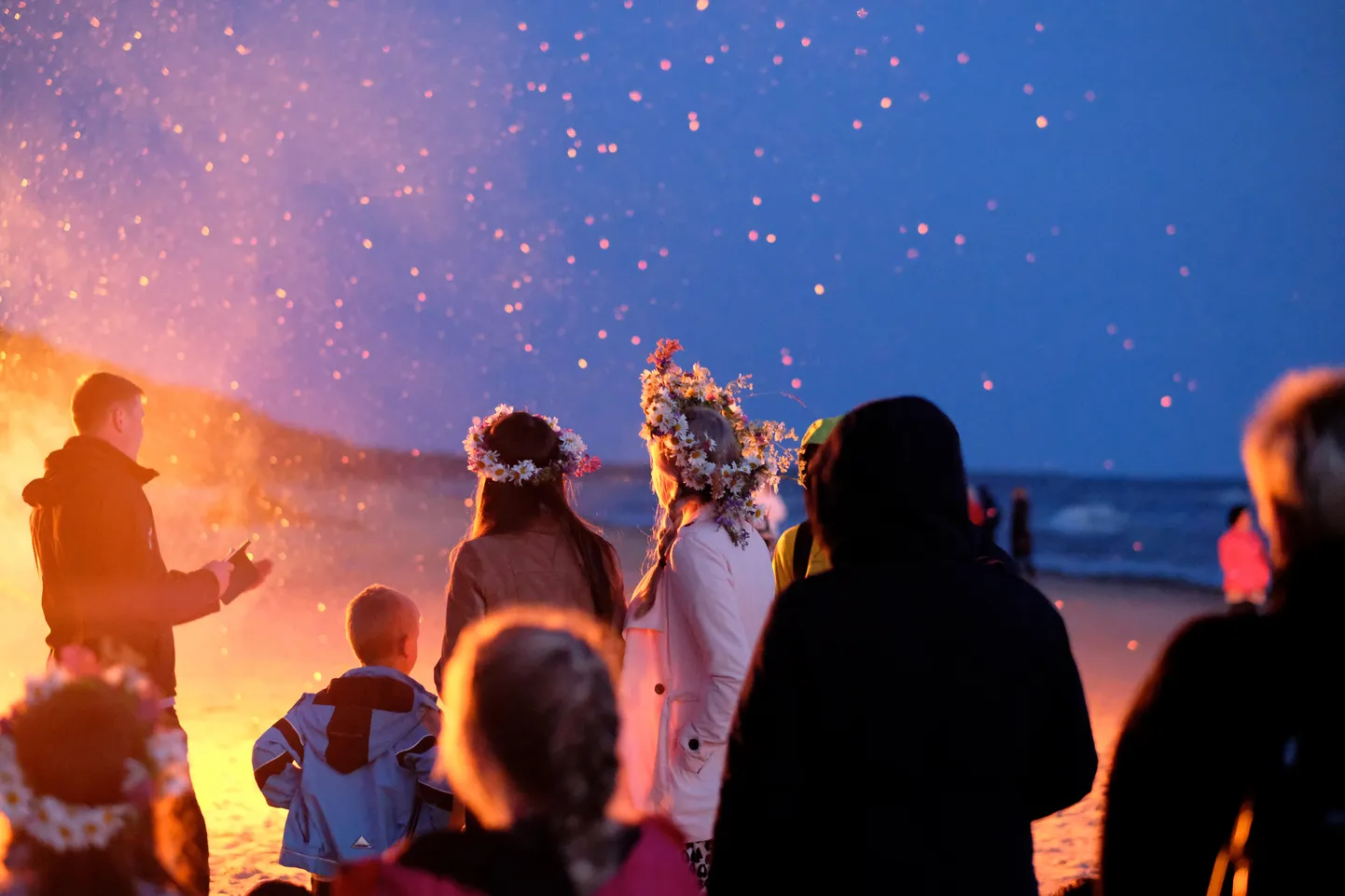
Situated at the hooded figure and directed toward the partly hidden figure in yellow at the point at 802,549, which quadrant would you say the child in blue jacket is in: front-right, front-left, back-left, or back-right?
front-left

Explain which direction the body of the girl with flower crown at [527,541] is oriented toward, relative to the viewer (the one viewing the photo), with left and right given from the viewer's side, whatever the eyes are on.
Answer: facing away from the viewer

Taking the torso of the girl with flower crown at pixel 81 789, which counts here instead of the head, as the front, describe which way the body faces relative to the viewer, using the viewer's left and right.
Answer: facing away from the viewer

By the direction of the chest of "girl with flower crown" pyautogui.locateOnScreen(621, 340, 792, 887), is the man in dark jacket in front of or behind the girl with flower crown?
in front

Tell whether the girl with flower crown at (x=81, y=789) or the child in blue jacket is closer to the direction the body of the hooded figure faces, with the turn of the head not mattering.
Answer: the child in blue jacket

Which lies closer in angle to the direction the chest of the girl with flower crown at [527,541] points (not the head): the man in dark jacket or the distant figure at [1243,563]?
the distant figure

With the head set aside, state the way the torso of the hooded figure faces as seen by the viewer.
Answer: away from the camera

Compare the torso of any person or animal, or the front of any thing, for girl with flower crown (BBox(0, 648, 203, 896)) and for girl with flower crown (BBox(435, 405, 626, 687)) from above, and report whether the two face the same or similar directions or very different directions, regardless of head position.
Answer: same or similar directions

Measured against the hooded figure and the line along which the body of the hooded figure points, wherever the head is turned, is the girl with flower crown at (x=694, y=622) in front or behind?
in front

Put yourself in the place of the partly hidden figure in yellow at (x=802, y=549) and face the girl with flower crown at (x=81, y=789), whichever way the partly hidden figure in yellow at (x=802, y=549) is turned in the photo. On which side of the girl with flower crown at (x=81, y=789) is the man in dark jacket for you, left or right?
right
